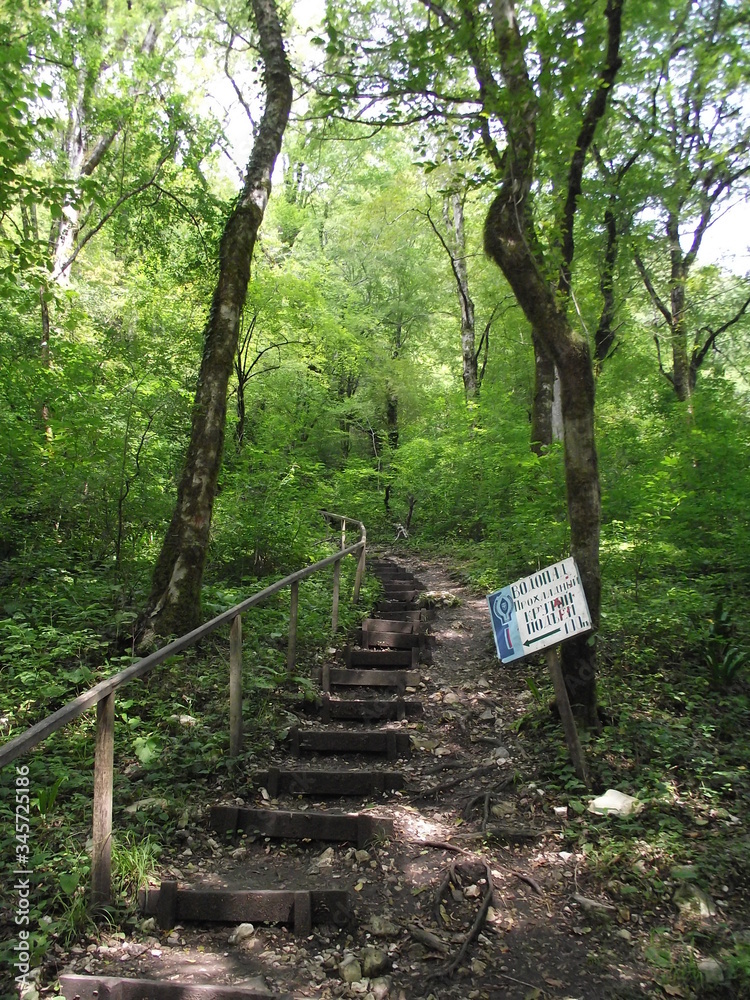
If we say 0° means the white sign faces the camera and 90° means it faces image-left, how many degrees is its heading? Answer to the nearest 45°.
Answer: approximately 0°

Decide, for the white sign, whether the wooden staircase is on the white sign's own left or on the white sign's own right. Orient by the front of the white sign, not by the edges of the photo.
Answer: on the white sign's own right

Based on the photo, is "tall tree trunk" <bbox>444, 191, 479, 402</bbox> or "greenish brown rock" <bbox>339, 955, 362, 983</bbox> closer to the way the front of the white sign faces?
the greenish brown rock

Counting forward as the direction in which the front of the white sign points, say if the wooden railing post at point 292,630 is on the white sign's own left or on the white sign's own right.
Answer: on the white sign's own right

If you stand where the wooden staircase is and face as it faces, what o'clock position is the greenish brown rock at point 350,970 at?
The greenish brown rock is roughly at 12 o'clock from the wooden staircase.

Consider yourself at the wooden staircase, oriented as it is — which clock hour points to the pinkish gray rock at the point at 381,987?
The pinkish gray rock is roughly at 12 o'clock from the wooden staircase.

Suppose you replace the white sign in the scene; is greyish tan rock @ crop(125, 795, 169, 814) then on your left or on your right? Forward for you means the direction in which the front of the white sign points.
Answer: on your right

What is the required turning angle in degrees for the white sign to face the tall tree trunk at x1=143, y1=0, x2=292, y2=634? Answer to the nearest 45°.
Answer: approximately 135° to its right
